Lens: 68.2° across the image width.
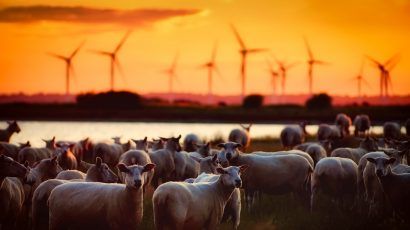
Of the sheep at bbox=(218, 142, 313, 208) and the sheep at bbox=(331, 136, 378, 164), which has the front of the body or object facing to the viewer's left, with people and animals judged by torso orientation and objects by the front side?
the sheep at bbox=(218, 142, 313, 208)

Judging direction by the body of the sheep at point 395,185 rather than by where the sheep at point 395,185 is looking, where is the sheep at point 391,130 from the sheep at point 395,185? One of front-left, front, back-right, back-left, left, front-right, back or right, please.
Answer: back-right

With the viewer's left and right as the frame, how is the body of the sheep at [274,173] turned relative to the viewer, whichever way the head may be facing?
facing to the left of the viewer

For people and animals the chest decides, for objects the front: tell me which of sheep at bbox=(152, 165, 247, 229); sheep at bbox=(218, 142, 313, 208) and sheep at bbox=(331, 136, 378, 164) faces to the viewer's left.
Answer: sheep at bbox=(218, 142, 313, 208)
